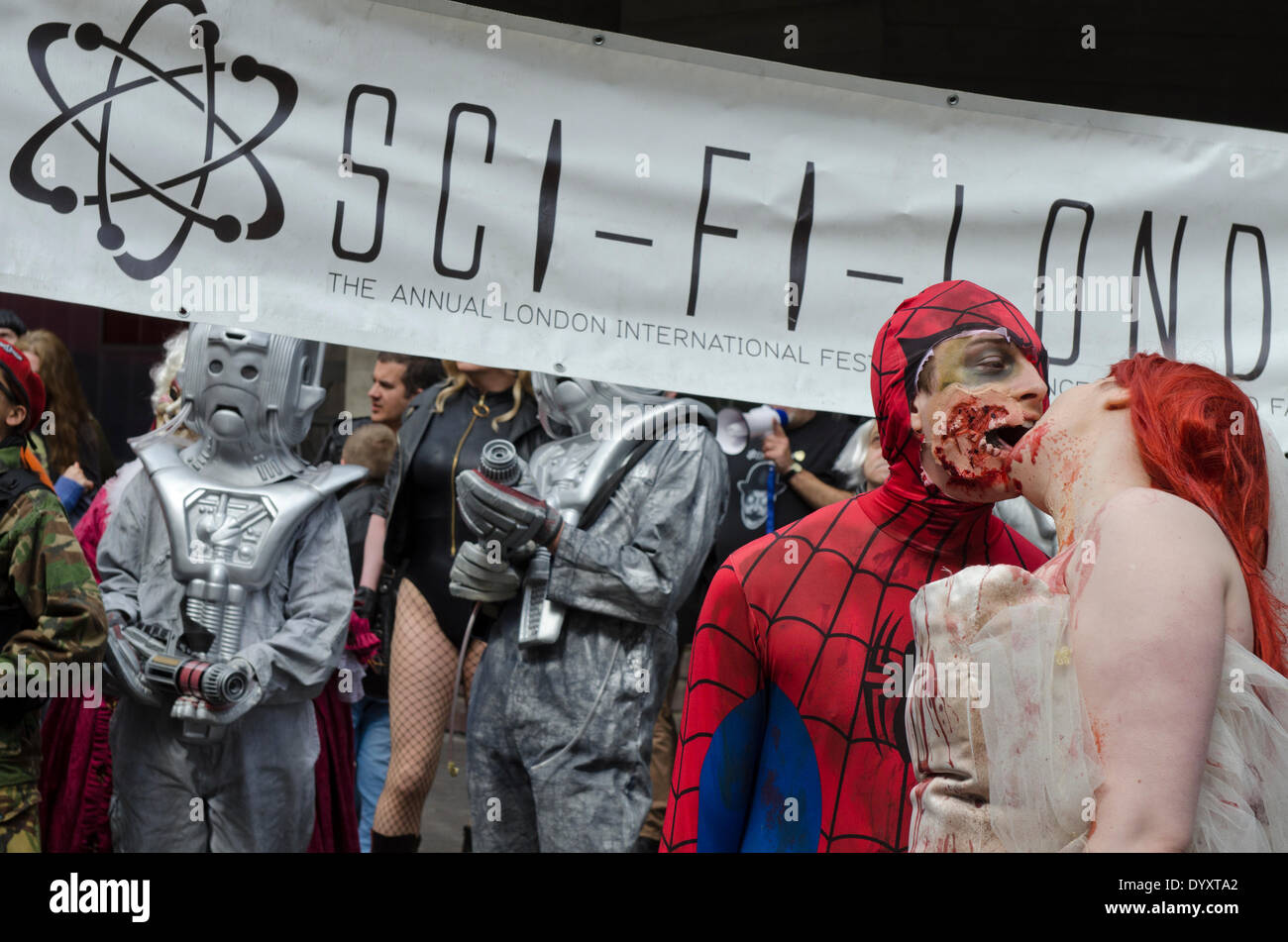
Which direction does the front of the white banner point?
toward the camera

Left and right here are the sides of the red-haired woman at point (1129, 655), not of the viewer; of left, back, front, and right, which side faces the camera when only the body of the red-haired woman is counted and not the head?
left

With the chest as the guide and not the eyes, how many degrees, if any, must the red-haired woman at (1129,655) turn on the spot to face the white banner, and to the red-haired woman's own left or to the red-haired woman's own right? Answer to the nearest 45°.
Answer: approximately 45° to the red-haired woman's own right

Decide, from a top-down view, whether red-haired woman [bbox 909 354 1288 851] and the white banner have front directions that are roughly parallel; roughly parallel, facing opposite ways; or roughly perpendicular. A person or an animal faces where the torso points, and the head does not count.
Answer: roughly perpendicular

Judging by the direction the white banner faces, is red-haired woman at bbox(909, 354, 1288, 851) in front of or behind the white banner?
in front

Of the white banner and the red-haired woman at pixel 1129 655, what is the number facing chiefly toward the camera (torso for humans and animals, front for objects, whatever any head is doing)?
1

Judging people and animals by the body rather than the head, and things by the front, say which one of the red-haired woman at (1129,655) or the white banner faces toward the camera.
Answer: the white banner
